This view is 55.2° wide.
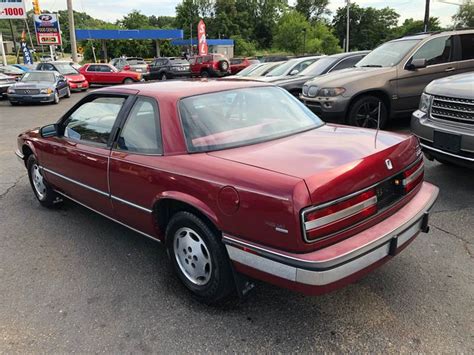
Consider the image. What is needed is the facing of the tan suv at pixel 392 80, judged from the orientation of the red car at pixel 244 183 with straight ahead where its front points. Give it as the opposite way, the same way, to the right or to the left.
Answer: to the left

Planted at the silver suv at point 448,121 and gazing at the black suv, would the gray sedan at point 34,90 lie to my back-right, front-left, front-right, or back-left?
front-left

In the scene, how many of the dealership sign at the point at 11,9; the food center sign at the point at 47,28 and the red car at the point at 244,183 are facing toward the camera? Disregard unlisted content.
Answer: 2

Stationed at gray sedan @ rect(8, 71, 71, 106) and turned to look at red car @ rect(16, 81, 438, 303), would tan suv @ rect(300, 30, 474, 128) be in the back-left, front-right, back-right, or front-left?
front-left

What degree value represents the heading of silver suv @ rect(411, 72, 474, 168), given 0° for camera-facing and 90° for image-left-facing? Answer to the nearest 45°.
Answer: approximately 45°

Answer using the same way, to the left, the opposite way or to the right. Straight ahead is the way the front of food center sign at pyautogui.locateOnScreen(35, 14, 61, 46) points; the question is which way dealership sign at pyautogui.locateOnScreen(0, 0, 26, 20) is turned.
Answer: the same way

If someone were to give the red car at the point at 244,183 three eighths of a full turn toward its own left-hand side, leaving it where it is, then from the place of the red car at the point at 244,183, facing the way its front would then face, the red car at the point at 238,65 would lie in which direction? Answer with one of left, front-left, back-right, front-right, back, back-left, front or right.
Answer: back

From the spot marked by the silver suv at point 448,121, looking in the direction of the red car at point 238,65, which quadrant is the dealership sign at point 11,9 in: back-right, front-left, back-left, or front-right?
front-left

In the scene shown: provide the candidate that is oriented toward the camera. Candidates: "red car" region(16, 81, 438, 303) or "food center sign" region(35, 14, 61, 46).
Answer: the food center sign

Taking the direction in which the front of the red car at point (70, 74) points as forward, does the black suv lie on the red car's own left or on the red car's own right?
on the red car's own left

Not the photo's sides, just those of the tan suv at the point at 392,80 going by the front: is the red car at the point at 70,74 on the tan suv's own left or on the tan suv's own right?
on the tan suv's own right

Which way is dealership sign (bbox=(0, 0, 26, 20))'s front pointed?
toward the camera

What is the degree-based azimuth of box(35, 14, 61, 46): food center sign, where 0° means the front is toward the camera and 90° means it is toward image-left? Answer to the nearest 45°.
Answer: approximately 0°

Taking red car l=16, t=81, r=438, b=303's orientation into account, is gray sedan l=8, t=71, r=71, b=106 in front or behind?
in front
